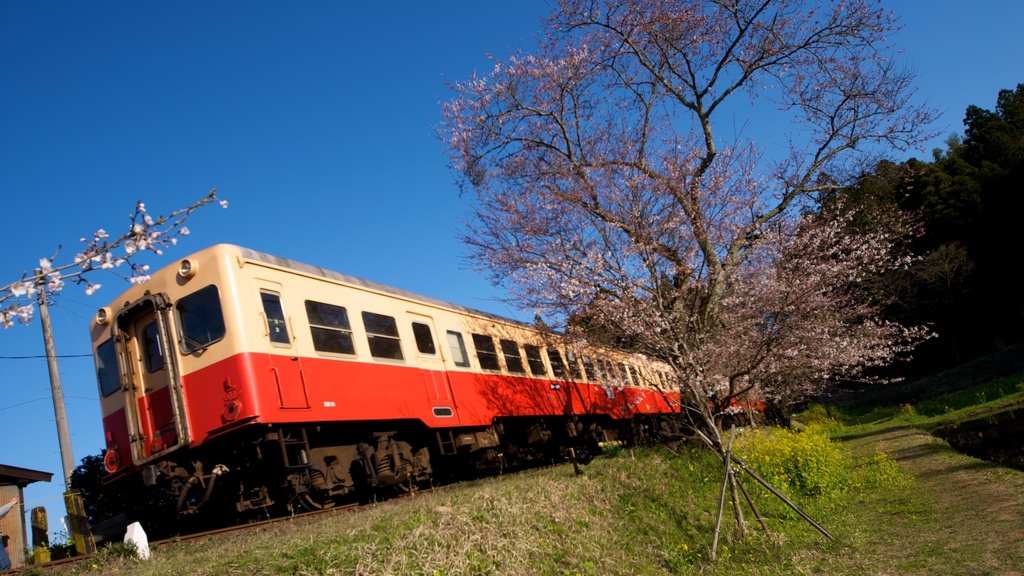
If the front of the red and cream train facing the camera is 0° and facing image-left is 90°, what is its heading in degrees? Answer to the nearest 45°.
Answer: approximately 45°

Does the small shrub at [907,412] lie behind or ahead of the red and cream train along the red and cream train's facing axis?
behind

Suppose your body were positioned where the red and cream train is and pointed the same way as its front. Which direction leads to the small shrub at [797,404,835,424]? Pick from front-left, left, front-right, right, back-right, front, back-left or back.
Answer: back

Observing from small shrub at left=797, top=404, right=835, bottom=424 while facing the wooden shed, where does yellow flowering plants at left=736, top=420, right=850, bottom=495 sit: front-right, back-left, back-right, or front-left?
front-left

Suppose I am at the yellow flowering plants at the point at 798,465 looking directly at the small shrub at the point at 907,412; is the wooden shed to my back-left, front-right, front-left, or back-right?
back-left

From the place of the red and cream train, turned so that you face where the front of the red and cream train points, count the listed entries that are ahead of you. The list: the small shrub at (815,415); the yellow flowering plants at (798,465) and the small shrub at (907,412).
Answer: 0
